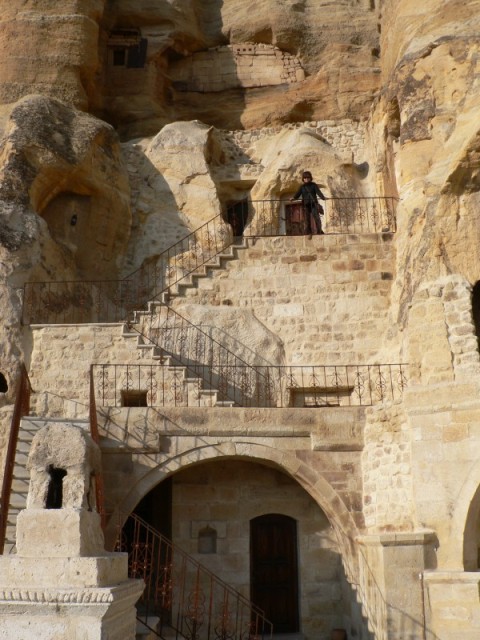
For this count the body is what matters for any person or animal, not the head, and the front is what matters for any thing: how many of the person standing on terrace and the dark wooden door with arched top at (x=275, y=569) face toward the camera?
2

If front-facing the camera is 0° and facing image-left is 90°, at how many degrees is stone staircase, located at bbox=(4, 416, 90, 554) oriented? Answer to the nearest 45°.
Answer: approximately 0°

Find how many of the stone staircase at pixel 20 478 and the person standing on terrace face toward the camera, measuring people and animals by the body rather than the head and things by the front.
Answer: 2

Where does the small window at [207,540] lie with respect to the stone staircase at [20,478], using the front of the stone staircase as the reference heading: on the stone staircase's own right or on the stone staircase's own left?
on the stone staircase's own left

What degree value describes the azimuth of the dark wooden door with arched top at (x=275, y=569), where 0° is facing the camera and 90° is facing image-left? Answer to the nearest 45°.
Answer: approximately 0°
